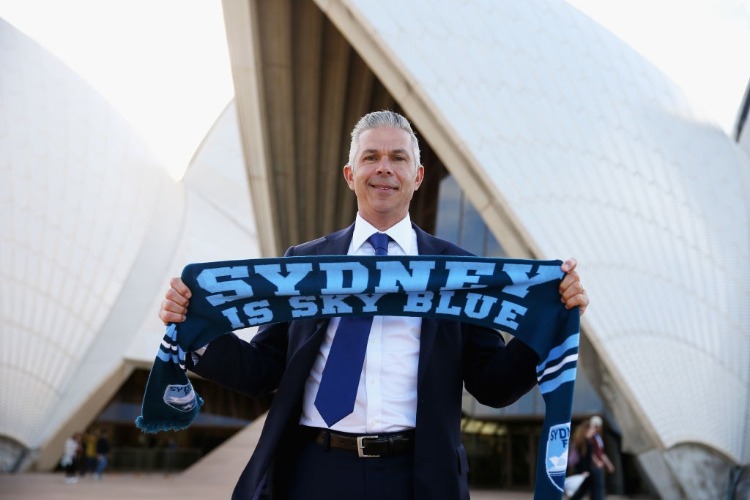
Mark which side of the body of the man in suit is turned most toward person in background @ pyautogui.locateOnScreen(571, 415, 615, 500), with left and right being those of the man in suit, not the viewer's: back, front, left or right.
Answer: back

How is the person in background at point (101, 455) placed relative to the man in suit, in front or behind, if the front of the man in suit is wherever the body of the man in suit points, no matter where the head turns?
behind

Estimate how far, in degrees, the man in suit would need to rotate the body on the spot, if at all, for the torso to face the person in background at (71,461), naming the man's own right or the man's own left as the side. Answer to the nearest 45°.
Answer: approximately 180°

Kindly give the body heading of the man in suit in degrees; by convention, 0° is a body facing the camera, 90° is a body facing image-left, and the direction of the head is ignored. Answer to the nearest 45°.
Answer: approximately 0°

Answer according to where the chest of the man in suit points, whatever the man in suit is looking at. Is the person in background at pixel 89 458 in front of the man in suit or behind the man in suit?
behind
